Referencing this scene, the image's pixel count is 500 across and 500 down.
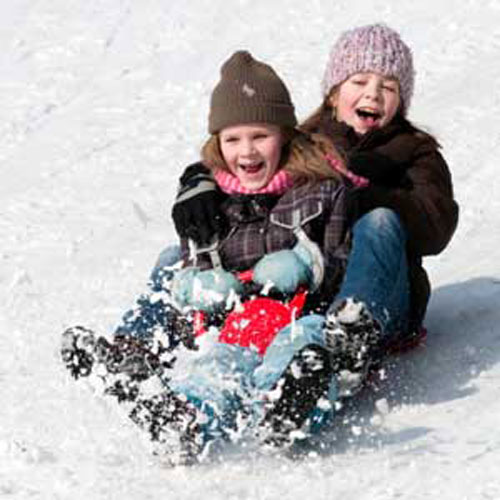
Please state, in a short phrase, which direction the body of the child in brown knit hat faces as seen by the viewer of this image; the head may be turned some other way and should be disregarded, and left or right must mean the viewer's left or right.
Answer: facing the viewer and to the left of the viewer
